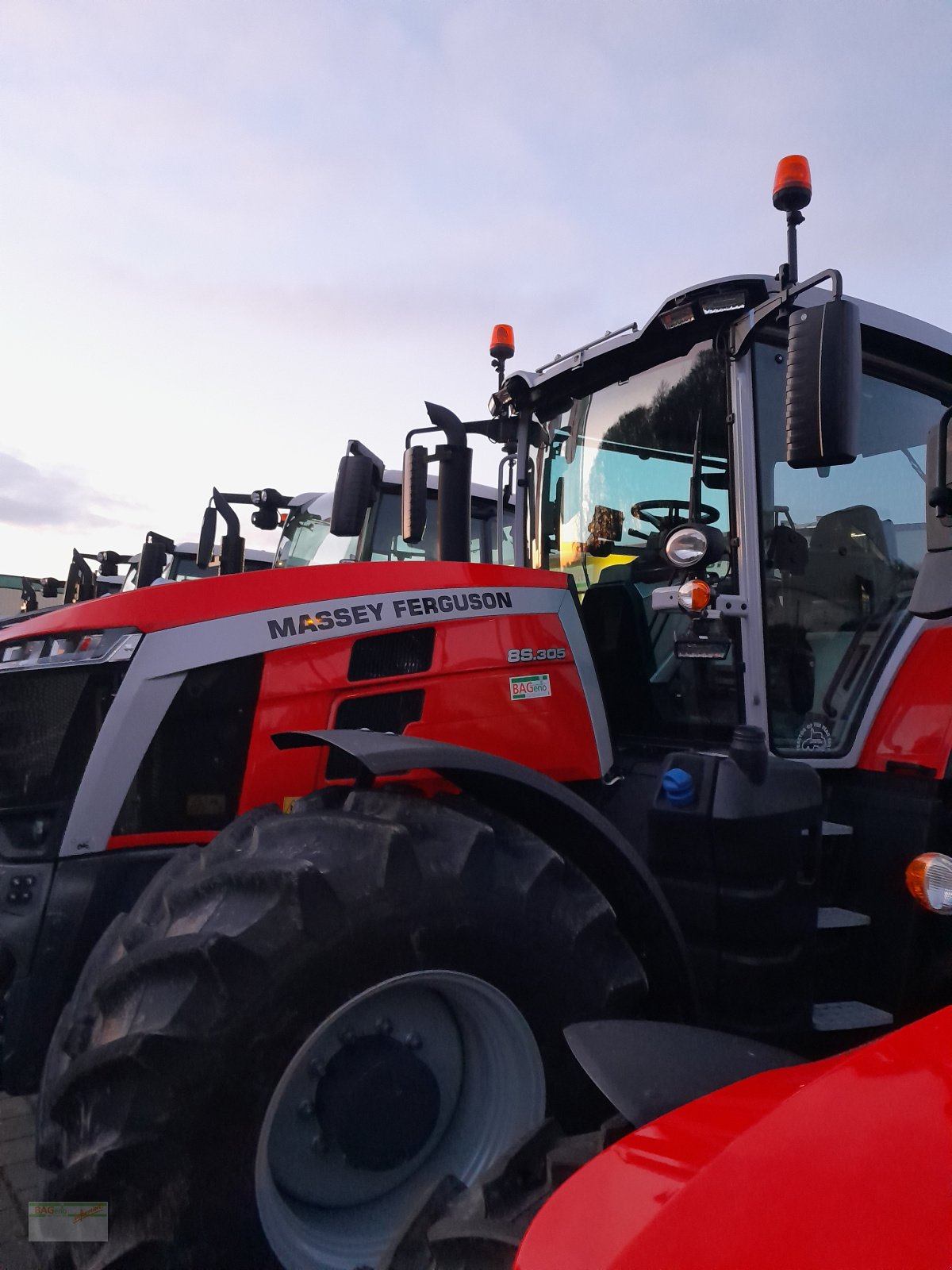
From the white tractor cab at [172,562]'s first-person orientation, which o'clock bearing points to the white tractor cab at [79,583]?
the white tractor cab at [79,583] is roughly at 4 o'clock from the white tractor cab at [172,562].

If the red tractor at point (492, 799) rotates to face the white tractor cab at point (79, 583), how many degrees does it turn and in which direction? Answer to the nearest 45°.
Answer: approximately 90° to its right

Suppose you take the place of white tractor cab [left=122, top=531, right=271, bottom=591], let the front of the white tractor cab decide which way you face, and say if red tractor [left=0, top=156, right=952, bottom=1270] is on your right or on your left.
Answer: on your left

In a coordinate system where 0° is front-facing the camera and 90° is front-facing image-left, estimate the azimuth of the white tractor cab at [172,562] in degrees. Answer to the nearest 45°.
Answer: approximately 45°

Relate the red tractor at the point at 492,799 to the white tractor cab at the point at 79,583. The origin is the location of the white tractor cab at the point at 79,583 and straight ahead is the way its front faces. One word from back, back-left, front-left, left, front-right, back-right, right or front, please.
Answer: front-left

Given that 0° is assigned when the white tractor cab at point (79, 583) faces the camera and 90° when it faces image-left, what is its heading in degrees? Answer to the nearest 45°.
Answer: approximately 45°

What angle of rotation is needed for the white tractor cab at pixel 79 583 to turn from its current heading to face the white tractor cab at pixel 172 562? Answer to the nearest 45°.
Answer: approximately 45° to its left

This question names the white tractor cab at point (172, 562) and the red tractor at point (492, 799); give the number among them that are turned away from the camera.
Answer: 0

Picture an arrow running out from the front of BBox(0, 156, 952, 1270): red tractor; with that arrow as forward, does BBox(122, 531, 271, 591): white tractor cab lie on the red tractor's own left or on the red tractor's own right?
on the red tractor's own right
